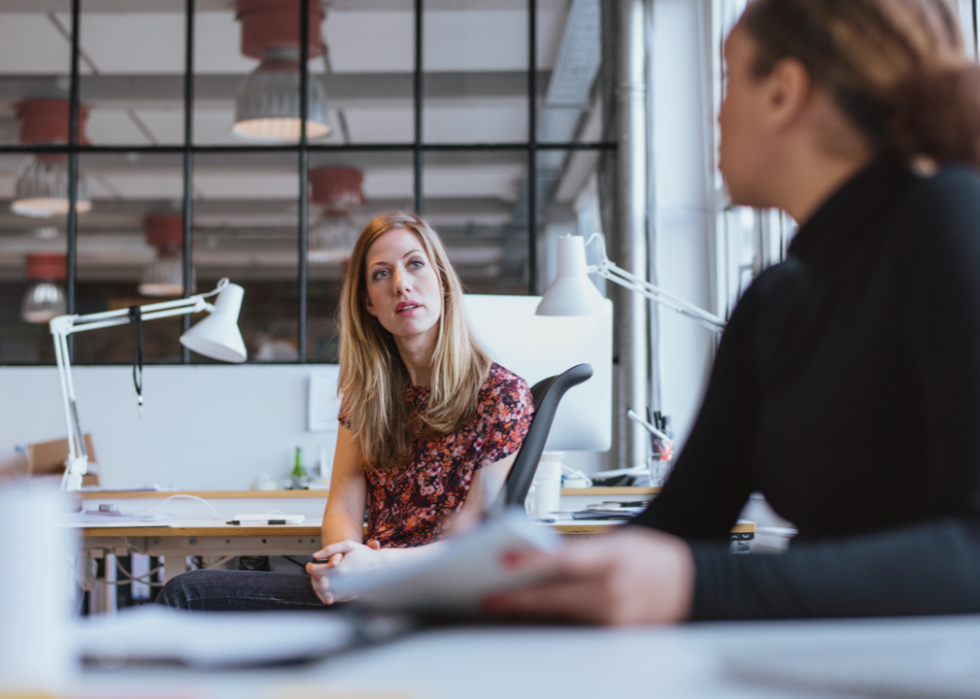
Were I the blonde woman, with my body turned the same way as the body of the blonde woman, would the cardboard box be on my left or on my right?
on my right

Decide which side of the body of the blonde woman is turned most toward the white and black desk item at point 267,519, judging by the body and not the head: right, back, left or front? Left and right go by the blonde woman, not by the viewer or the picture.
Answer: right

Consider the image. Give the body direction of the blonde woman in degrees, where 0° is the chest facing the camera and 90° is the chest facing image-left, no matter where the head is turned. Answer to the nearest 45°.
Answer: approximately 45°

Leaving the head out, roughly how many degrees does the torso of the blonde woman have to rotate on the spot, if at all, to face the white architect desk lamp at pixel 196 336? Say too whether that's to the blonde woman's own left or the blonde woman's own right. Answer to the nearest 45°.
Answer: approximately 90° to the blonde woman's own right

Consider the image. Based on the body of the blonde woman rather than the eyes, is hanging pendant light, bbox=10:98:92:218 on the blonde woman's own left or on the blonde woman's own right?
on the blonde woman's own right

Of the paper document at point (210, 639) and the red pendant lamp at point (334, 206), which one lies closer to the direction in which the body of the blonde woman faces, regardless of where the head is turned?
the paper document

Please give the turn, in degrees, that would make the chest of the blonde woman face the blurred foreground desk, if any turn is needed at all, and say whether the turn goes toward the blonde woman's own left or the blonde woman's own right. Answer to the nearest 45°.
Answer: approximately 45° to the blonde woman's own left

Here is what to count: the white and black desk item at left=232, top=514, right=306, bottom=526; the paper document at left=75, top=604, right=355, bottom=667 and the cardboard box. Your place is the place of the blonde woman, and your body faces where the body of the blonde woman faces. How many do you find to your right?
2

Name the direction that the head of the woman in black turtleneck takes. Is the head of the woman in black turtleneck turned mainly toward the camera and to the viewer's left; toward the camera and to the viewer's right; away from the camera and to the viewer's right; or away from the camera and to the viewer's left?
away from the camera and to the viewer's left

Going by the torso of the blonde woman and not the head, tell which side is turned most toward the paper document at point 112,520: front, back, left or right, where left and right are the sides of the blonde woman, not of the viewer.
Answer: right
